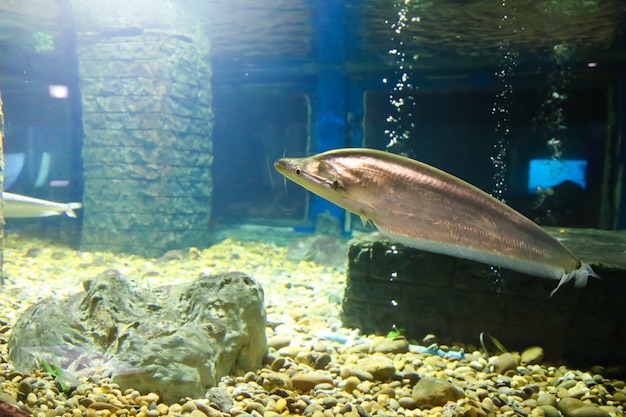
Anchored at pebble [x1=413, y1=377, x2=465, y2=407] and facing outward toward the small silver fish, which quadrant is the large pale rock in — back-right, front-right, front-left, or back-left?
front-left

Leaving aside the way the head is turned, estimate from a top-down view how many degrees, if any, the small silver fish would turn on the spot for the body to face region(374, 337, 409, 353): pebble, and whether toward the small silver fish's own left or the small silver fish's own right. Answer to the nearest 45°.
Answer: approximately 135° to the small silver fish's own left

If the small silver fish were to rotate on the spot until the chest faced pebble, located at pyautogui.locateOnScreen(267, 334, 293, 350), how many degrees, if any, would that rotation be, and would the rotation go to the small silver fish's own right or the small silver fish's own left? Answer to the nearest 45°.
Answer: approximately 90° to the small silver fish's own left

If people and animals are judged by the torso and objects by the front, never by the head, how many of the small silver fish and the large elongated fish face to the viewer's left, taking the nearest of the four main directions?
2

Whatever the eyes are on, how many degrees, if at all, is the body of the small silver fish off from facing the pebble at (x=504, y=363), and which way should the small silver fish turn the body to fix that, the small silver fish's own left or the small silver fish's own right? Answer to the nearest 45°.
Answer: approximately 135° to the small silver fish's own left

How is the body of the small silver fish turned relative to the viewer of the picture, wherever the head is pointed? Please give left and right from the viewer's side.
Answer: facing to the left of the viewer

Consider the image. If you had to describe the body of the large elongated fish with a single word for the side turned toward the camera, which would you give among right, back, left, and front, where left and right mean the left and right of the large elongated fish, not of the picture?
left

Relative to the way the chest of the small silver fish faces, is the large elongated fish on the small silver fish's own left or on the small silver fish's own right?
on the small silver fish's own left

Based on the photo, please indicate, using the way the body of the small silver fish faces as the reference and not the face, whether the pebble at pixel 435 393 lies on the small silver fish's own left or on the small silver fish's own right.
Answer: on the small silver fish's own left
